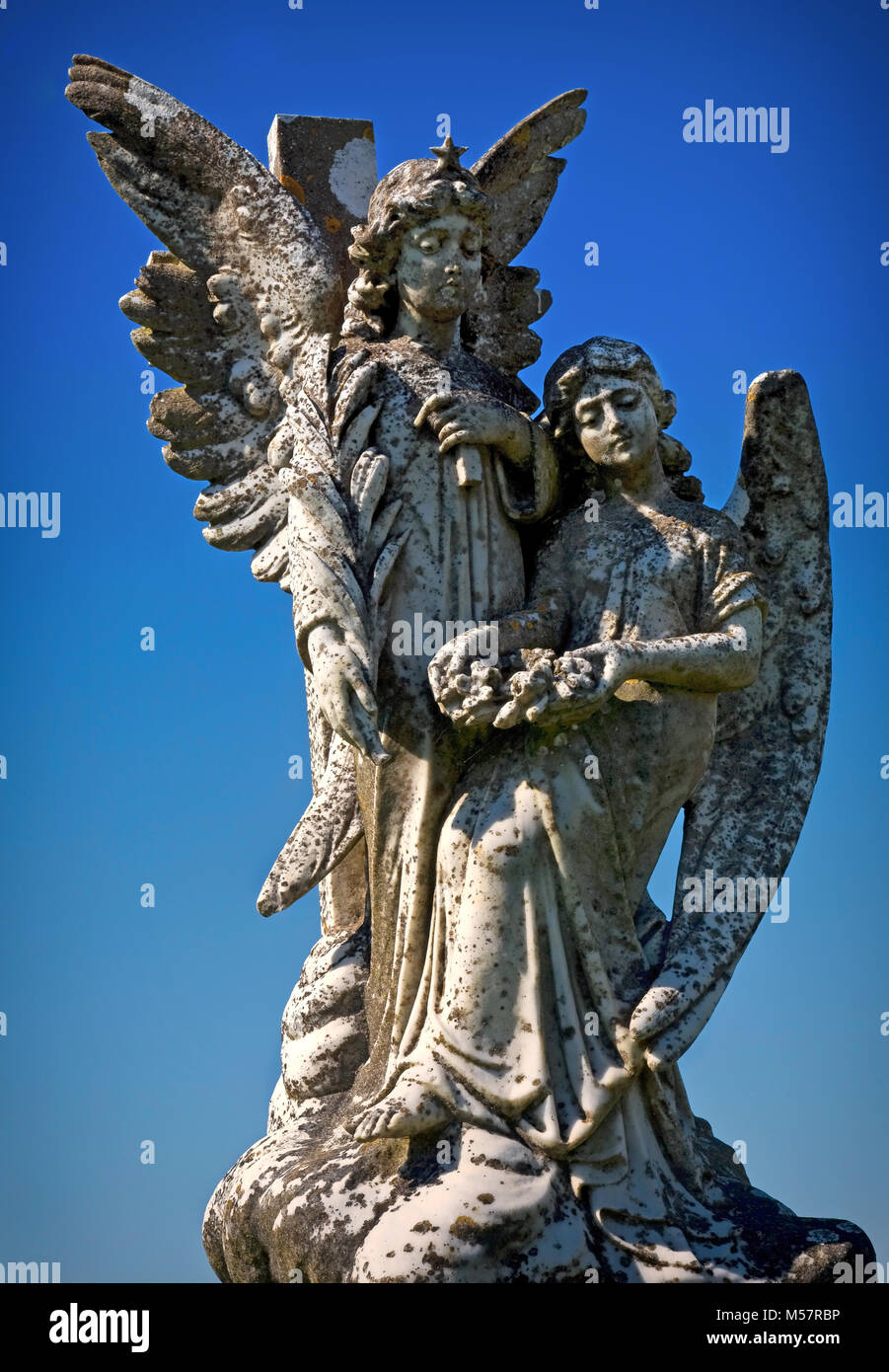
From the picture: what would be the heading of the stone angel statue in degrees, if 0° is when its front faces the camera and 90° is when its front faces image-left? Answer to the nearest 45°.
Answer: approximately 0°
